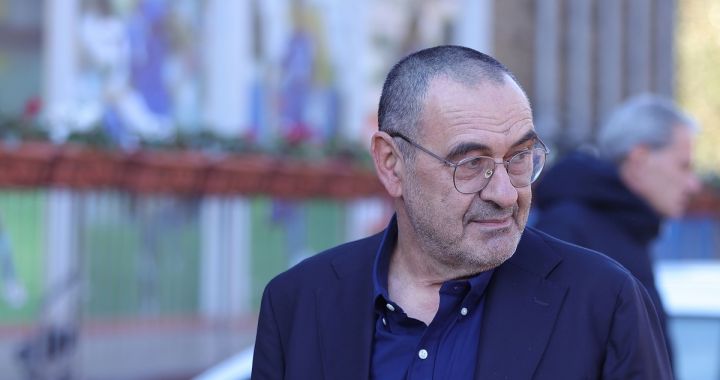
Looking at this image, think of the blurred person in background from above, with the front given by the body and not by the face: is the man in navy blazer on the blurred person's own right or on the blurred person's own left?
on the blurred person's own right

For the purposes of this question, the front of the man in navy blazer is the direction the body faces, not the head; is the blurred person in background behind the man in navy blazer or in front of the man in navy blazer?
behind

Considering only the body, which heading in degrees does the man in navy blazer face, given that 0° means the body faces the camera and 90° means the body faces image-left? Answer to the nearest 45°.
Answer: approximately 0°

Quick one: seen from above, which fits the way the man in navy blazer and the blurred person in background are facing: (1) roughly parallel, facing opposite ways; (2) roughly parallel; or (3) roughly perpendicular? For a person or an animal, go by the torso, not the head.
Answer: roughly perpendicular

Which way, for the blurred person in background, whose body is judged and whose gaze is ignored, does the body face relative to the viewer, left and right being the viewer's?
facing to the right of the viewer

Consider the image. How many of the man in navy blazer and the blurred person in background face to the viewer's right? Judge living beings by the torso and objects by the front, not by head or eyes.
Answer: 1
